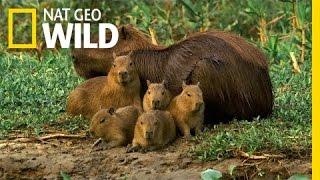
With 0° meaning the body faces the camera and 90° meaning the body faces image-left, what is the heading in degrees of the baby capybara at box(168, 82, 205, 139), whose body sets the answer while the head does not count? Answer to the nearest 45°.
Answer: approximately 315°

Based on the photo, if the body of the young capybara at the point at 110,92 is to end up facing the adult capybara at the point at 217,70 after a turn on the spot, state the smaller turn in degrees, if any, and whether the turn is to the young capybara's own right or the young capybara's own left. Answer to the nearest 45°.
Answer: approximately 45° to the young capybara's own left

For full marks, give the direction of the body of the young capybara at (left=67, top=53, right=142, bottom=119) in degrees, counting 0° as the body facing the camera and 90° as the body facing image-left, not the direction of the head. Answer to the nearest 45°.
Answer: approximately 315°

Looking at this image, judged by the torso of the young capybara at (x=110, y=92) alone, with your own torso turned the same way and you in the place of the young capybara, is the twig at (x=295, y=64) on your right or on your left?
on your left

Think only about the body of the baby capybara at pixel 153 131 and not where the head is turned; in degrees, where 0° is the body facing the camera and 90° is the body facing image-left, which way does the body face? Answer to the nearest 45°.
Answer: approximately 45°

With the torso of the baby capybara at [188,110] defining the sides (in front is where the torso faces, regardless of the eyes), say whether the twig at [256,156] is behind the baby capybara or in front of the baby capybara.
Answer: in front

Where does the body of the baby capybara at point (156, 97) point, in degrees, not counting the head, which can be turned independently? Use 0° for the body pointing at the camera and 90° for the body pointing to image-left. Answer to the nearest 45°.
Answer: approximately 0°
